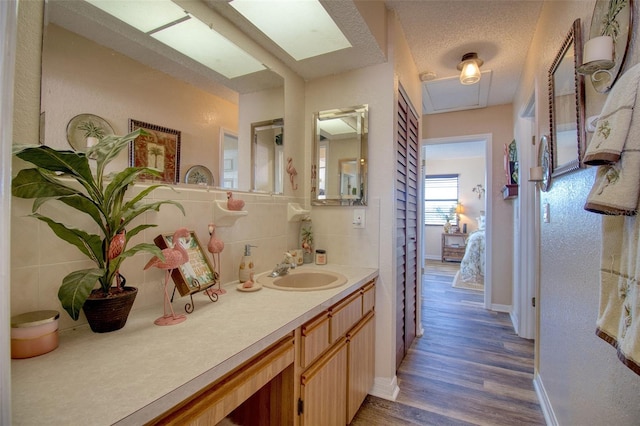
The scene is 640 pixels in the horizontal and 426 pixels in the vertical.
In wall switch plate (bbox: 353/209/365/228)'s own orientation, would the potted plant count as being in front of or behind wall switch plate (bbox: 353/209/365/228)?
in front

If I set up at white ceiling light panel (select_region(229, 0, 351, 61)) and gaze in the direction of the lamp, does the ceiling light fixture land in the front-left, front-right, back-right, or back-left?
front-right

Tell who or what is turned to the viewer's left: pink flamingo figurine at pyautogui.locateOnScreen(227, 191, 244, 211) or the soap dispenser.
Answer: the pink flamingo figurine

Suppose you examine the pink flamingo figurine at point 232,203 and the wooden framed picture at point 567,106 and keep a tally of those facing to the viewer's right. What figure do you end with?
0

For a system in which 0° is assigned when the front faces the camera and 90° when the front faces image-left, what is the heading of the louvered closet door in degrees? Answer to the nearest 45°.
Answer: approximately 270°

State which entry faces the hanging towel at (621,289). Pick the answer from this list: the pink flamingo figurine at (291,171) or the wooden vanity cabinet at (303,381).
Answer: the wooden vanity cabinet

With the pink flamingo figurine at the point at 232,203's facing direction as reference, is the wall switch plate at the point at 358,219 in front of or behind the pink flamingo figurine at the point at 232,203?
behind

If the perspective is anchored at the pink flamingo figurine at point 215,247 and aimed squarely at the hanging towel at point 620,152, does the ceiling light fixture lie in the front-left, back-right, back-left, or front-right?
front-left

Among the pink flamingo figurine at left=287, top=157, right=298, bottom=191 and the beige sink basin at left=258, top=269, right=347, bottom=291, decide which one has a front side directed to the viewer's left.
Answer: the pink flamingo figurine

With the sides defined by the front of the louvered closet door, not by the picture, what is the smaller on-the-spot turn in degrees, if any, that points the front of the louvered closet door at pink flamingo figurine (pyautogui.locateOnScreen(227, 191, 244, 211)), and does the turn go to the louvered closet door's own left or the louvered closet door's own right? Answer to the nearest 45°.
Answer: approximately 135° to the louvered closet door's own right

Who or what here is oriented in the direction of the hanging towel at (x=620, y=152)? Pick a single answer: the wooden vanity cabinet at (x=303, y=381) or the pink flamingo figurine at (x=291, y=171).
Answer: the wooden vanity cabinet

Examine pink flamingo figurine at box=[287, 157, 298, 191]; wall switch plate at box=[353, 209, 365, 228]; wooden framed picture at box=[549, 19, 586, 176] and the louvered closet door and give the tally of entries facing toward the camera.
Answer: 1

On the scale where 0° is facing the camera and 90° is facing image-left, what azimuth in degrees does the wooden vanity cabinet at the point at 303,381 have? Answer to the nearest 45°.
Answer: approximately 315°

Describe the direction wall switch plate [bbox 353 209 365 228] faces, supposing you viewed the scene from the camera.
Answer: facing the viewer

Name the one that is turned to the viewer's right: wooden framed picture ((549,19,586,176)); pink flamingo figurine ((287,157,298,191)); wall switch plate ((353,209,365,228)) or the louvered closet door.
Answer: the louvered closet door
